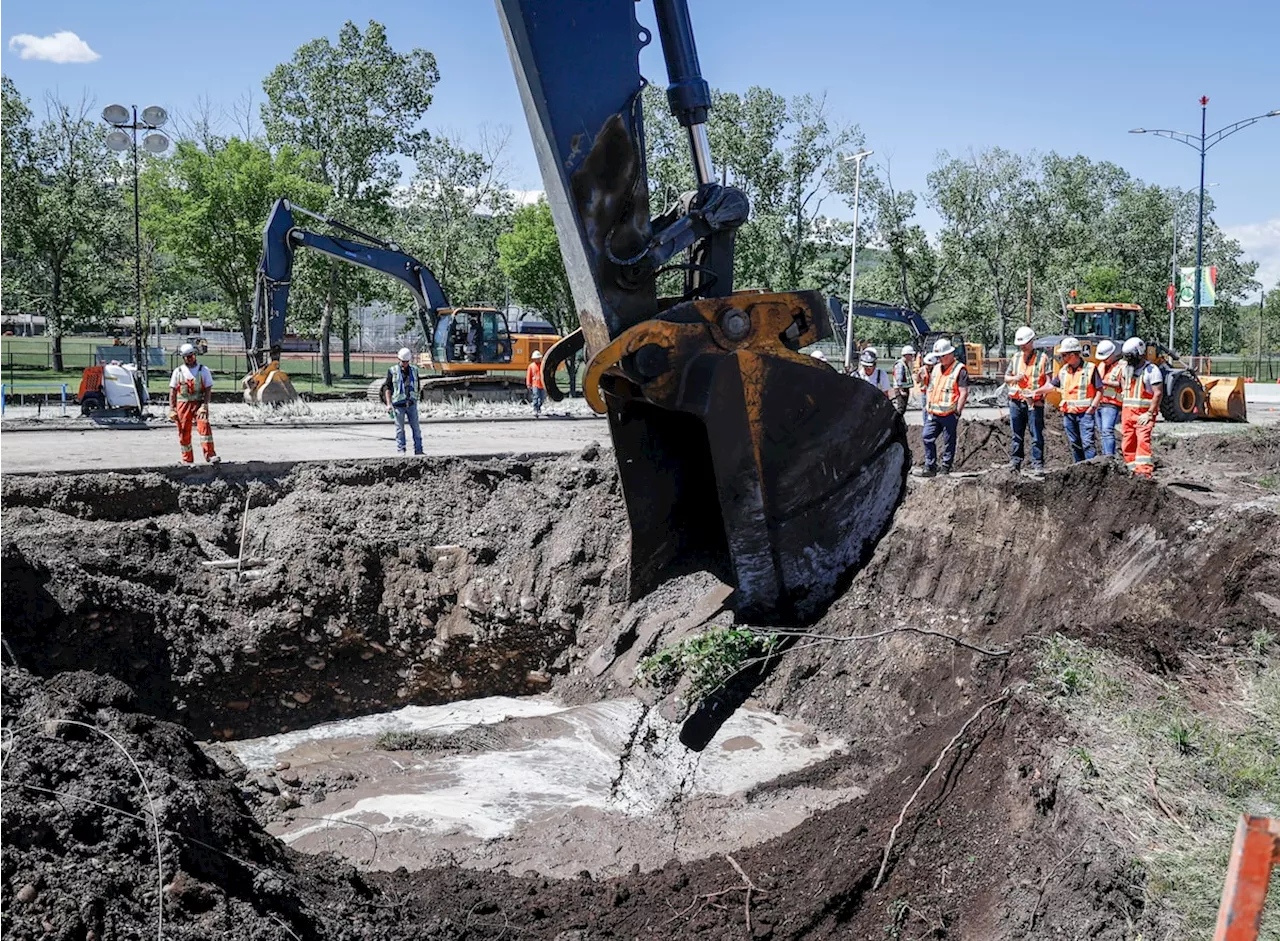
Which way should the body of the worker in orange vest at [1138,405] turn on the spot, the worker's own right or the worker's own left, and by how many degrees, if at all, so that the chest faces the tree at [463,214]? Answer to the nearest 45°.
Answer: approximately 90° to the worker's own right

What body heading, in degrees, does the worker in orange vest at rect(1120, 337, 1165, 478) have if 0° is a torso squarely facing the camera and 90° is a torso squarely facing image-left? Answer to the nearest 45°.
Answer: approximately 45°

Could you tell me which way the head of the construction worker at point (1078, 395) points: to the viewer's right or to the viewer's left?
to the viewer's left

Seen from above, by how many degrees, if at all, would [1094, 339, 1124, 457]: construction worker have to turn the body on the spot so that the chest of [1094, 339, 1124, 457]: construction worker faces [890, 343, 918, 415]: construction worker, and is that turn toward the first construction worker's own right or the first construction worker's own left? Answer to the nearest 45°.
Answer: approximately 90° to the first construction worker's own right

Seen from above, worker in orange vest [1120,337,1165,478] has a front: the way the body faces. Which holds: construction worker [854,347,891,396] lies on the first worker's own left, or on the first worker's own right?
on the first worker's own right

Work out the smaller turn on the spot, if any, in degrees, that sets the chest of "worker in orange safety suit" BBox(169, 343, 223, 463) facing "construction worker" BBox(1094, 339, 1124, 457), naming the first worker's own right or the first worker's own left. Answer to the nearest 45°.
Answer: approximately 45° to the first worker's own left

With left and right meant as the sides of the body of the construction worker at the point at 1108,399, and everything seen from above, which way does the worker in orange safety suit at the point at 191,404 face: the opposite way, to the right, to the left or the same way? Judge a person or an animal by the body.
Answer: to the left

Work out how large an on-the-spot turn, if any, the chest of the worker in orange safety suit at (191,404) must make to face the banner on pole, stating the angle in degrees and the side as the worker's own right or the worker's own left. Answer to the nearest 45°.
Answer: approximately 135° to the worker's own left
